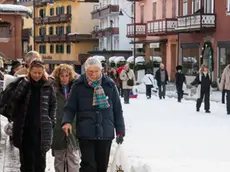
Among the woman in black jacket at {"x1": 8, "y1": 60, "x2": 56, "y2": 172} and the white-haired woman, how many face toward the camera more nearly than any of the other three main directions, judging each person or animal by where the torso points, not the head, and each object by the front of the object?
2

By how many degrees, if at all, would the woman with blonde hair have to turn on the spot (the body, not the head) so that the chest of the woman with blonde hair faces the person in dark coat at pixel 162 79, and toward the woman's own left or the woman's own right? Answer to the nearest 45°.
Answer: approximately 180°

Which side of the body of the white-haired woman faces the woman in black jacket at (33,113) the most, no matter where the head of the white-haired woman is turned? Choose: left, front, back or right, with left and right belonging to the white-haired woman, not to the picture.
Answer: right

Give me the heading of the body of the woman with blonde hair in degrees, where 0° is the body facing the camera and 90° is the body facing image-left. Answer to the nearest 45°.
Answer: approximately 0°

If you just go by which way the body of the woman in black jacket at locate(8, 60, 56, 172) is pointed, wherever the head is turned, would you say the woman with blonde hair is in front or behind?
behind

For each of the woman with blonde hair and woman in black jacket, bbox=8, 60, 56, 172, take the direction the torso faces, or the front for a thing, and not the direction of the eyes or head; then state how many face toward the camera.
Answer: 2

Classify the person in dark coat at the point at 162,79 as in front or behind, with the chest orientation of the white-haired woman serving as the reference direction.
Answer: behind

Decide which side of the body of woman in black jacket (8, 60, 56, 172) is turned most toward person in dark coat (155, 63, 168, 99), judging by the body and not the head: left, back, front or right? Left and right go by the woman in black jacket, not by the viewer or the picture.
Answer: back
